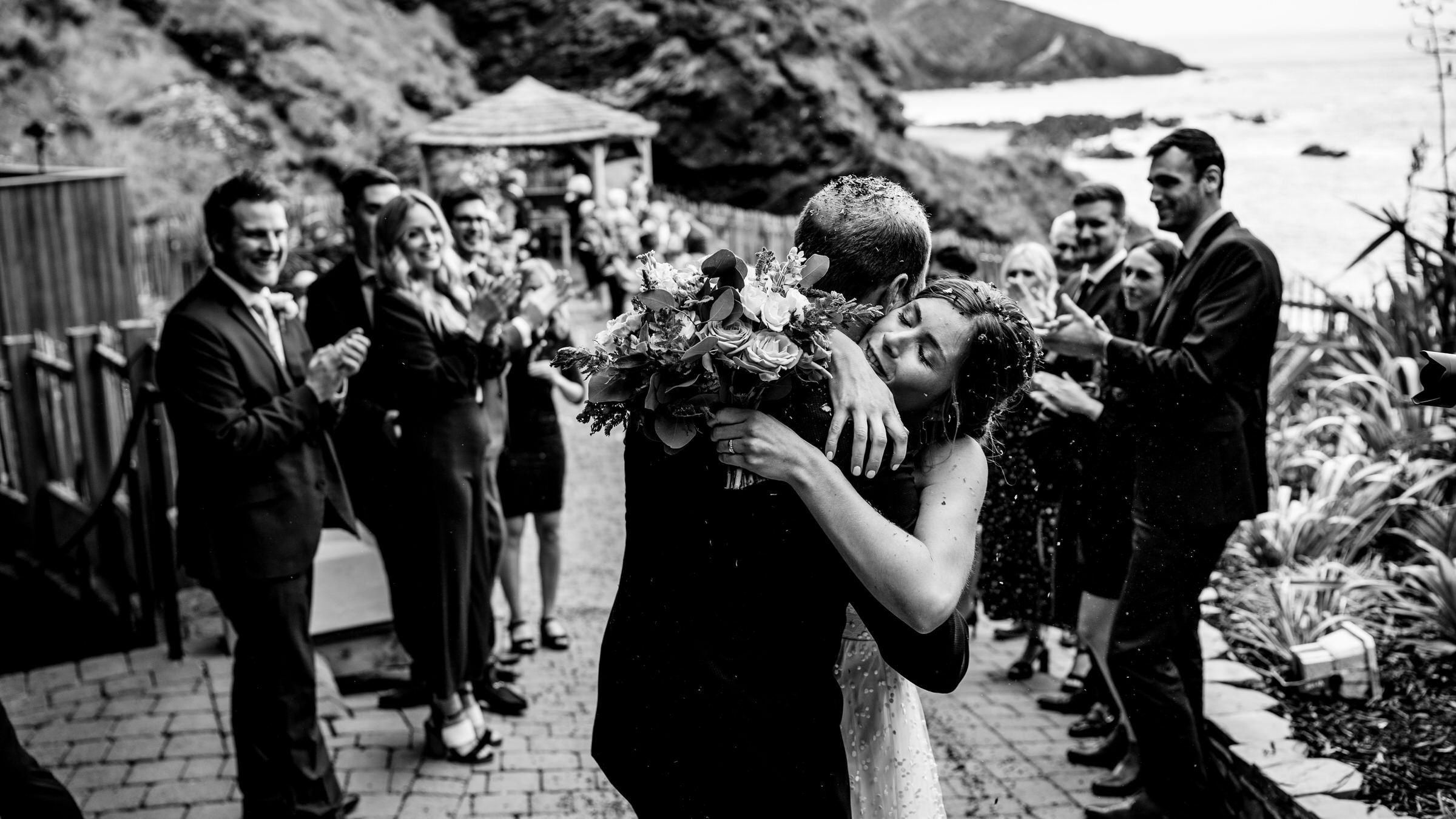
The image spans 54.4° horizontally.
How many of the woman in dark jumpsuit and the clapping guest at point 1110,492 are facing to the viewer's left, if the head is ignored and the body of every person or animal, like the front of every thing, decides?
1

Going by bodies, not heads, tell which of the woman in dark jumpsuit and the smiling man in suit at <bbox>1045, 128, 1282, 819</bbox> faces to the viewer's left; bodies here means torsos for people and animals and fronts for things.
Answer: the smiling man in suit

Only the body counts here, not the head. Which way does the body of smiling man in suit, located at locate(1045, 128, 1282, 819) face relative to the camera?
to the viewer's left

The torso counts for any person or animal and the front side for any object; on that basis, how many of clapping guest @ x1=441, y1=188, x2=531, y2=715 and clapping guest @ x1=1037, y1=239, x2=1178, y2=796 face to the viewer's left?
1

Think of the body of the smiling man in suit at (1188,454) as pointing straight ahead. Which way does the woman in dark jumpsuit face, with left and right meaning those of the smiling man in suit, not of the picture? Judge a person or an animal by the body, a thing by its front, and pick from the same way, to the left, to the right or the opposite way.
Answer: the opposite way

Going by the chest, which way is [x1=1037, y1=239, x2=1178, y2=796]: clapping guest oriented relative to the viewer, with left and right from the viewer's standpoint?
facing to the left of the viewer

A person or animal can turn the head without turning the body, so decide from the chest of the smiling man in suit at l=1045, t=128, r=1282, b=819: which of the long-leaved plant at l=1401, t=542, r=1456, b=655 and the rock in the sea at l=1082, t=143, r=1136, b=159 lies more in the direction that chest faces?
the rock in the sea

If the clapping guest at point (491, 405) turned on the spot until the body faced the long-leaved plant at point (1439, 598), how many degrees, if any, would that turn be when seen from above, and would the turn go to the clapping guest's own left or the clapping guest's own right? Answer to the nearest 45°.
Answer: approximately 45° to the clapping guest's own left

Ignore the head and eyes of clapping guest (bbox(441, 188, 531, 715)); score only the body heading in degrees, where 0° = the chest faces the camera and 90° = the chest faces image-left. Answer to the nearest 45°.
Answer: approximately 315°
